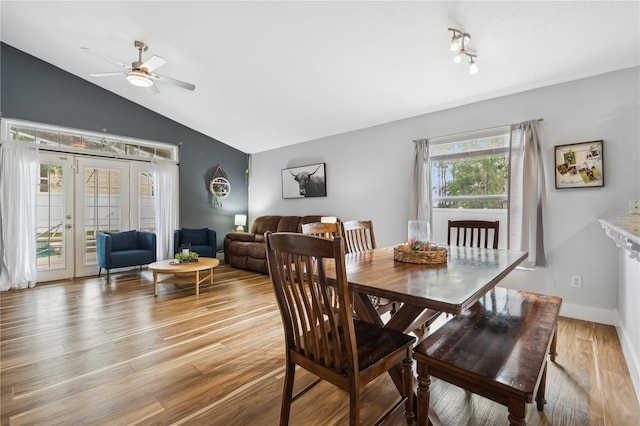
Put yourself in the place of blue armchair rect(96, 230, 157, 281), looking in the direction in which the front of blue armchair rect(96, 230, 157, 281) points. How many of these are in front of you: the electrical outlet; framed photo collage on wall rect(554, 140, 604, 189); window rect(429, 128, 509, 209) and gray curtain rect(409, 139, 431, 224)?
4

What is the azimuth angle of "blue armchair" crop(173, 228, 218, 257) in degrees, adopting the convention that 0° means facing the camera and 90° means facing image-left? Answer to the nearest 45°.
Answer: approximately 0°

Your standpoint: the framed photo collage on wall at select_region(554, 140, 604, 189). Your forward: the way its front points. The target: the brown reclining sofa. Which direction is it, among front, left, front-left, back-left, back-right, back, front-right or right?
right

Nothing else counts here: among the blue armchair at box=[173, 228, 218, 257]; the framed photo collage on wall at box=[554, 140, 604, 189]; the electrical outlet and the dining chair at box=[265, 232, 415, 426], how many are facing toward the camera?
3

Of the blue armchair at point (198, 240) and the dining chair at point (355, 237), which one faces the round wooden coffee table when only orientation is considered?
the blue armchair

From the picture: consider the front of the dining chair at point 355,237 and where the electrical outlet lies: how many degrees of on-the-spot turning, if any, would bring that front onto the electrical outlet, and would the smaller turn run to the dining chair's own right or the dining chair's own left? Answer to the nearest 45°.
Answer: approximately 45° to the dining chair's own left

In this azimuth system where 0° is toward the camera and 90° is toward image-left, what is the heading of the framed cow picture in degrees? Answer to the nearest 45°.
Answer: approximately 45°

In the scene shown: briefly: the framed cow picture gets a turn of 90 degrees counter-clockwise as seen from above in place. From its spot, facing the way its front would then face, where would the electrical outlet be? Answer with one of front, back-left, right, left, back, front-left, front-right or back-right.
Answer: front

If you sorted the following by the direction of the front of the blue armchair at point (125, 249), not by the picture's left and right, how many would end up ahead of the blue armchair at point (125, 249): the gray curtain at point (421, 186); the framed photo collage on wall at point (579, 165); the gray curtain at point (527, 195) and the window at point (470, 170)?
4

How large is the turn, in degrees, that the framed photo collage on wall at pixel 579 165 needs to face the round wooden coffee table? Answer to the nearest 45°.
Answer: approximately 45° to its right

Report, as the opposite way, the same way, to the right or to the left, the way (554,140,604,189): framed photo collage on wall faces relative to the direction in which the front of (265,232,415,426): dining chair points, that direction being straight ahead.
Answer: the opposite way

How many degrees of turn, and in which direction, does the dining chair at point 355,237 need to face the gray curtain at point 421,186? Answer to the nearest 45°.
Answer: approximately 90° to its left

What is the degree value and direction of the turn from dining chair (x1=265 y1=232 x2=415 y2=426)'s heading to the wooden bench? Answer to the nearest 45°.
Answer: approximately 45° to its right
